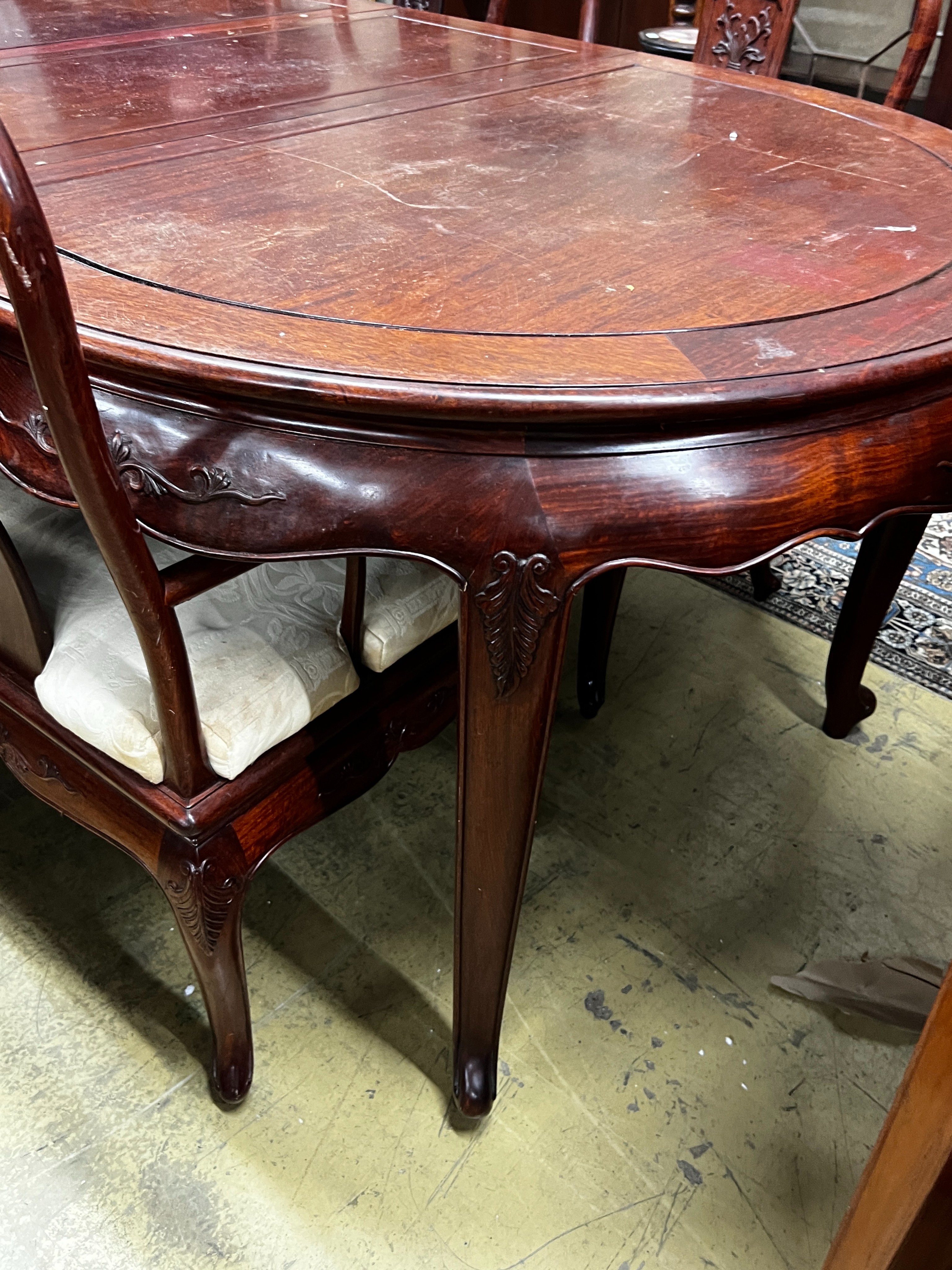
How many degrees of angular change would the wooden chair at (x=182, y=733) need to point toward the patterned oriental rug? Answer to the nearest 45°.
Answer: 0° — it already faces it

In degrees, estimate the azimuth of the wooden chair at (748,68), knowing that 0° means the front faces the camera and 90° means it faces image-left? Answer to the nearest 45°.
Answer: approximately 45°

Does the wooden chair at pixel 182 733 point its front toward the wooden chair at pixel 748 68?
yes

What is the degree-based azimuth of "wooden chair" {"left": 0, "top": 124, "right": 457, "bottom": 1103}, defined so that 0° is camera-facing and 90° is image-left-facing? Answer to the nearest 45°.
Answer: approximately 225°
